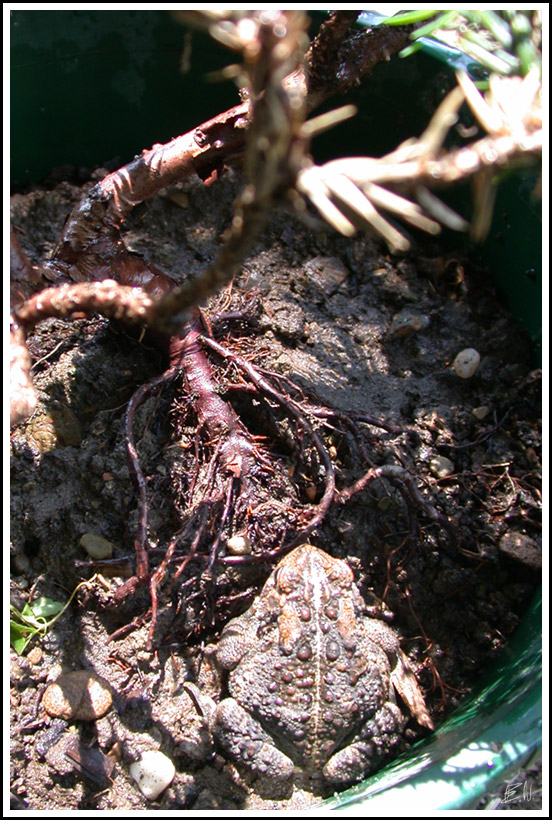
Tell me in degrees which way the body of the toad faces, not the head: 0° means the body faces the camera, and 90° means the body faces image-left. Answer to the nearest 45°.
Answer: approximately 180°
